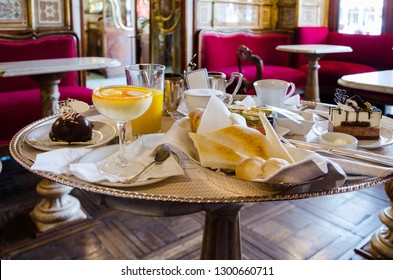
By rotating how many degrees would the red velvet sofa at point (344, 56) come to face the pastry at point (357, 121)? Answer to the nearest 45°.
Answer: approximately 45° to its left

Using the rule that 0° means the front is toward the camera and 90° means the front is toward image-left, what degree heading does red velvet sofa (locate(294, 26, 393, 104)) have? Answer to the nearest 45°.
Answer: approximately 45°

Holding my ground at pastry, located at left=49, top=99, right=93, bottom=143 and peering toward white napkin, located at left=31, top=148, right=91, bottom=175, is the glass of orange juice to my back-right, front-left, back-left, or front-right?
back-left

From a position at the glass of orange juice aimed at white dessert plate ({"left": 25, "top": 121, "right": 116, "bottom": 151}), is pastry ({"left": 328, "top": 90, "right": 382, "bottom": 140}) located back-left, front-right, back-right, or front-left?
back-left

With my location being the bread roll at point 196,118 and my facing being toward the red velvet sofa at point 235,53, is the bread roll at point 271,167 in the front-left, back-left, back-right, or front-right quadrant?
back-right
